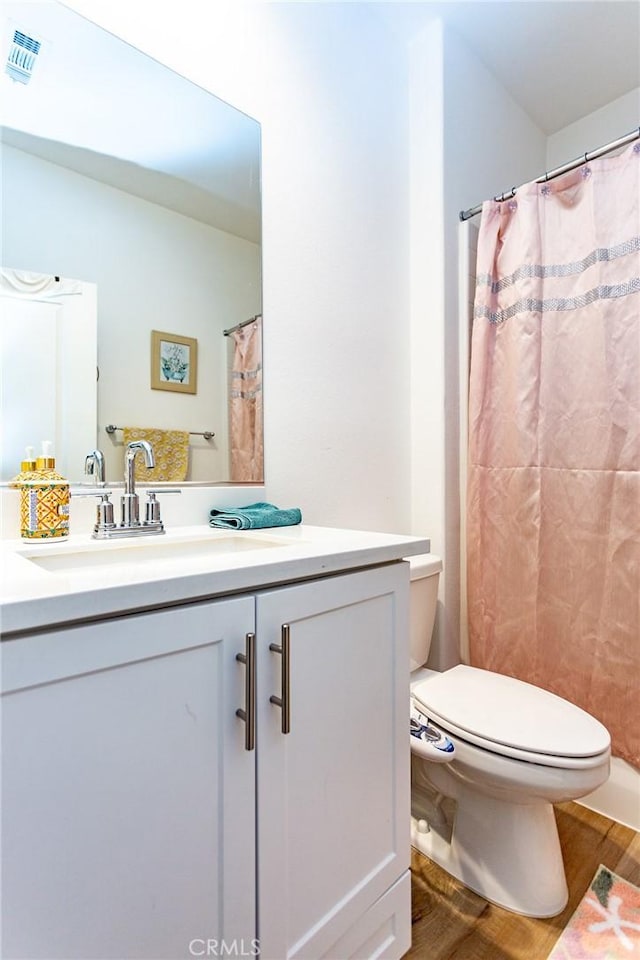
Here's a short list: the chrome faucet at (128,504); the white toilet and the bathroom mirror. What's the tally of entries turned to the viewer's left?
0

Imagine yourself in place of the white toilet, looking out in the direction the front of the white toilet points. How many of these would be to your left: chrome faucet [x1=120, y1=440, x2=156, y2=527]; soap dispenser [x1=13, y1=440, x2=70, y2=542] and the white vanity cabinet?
0

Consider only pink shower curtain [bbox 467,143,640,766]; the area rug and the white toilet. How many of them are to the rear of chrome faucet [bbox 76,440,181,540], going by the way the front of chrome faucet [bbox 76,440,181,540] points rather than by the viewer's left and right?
0

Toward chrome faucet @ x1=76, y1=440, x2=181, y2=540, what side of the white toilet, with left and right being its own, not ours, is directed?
right

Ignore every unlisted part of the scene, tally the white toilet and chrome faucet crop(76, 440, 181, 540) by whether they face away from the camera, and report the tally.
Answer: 0

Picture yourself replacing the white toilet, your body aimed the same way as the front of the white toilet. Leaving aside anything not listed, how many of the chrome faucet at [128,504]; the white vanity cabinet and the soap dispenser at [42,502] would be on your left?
0

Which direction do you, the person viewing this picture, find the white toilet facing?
facing the viewer and to the right of the viewer

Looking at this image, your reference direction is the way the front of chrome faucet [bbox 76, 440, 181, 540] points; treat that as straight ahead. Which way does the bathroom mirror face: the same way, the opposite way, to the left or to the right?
the same way
